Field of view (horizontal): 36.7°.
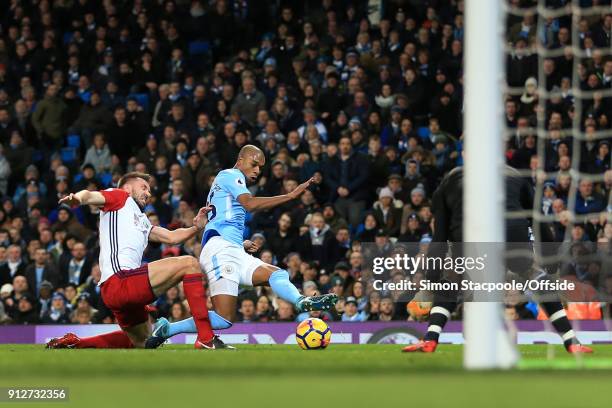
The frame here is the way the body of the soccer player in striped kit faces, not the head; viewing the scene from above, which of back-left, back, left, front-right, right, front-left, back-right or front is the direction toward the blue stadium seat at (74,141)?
left

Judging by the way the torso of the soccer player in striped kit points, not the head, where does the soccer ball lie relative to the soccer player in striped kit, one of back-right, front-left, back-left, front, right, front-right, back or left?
front

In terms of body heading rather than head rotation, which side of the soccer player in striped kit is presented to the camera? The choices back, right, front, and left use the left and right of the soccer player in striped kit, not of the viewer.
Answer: right

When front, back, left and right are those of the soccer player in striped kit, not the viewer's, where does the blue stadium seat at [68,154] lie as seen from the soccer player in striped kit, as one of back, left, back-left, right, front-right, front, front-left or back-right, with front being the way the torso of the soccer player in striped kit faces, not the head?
left

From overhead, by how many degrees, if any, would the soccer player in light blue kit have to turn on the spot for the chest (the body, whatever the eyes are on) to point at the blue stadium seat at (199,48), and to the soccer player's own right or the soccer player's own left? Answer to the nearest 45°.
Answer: approximately 90° to the soccer player's own left

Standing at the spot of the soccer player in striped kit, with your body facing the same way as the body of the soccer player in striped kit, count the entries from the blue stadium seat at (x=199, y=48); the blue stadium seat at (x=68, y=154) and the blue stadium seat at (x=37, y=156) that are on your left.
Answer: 3

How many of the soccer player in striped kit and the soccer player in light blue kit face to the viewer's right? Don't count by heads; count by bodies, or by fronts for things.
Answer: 2

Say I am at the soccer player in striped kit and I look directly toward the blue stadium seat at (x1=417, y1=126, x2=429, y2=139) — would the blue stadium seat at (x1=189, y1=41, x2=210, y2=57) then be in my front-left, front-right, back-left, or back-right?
front-left

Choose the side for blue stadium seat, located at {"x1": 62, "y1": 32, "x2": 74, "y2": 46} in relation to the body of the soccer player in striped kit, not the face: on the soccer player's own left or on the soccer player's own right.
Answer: on the soccer player's own left

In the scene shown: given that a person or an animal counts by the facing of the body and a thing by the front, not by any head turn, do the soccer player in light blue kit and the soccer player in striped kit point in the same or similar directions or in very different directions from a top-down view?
same or similar directions

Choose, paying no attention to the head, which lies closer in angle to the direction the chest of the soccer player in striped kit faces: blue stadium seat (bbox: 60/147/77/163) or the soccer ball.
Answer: the soccer ball

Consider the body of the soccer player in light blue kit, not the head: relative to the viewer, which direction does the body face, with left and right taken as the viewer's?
facing to the right of the viewer
